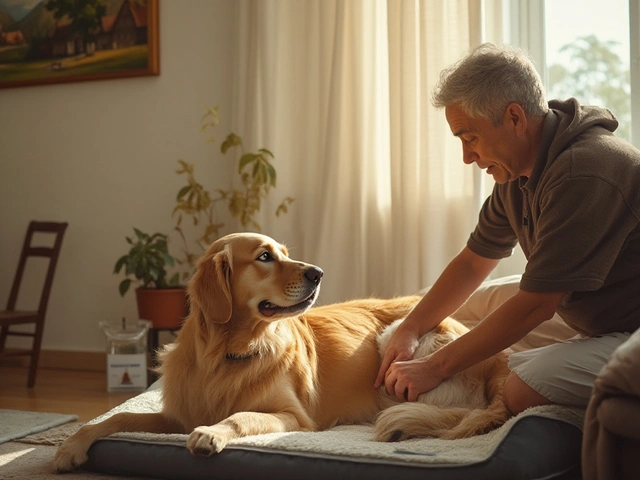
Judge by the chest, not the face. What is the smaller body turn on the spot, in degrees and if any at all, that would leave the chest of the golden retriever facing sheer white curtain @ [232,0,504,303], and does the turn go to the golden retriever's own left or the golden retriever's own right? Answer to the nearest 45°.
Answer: approximately 135° to the golden retriever's own right

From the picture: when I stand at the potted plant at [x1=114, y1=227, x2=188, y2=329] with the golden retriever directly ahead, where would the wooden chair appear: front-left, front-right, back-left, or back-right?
back-right

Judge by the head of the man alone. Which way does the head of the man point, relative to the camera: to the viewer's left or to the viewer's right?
to the viewer's left

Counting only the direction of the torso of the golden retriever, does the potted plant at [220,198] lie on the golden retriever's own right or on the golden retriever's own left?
on the golden retriever's own right

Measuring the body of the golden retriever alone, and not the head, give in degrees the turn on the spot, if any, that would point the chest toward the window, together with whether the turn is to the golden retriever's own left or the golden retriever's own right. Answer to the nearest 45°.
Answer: approximately 180°

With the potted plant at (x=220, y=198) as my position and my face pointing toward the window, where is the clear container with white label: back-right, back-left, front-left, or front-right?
back-right
